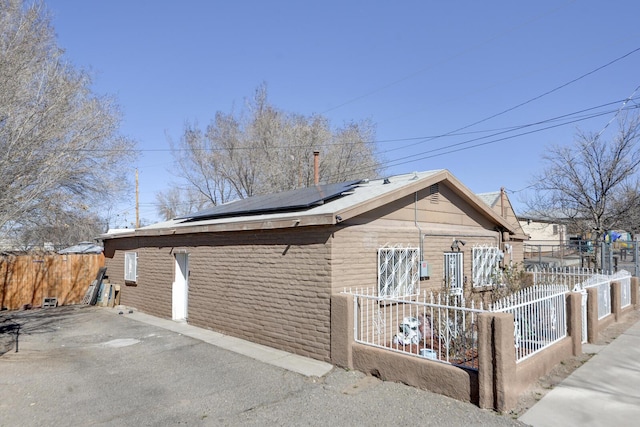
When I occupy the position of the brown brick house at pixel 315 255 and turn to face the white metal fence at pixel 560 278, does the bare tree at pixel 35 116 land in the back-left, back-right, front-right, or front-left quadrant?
back-left

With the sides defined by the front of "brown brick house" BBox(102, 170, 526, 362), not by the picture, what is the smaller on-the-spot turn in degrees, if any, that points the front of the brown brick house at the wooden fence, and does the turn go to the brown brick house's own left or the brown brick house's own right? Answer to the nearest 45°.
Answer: approximately 180°

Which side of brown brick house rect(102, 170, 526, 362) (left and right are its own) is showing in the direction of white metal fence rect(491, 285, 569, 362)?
front

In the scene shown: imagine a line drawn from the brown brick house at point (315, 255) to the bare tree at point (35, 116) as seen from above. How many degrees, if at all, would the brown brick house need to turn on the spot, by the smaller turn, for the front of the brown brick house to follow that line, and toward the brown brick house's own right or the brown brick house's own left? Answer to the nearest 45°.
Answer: approximately 135° to the brown brick house's own right

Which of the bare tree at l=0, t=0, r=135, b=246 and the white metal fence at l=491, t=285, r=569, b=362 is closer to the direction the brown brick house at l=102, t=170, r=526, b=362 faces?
the white metal fence

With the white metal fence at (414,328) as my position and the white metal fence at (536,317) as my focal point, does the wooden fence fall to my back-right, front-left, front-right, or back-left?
back-left

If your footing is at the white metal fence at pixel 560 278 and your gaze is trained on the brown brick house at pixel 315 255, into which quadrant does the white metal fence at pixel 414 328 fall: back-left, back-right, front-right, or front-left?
front-left

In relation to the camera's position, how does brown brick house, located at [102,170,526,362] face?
facing the viewer and to the right of the viewer

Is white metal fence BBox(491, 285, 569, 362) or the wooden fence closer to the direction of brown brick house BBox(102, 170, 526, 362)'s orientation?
the white metal fence
